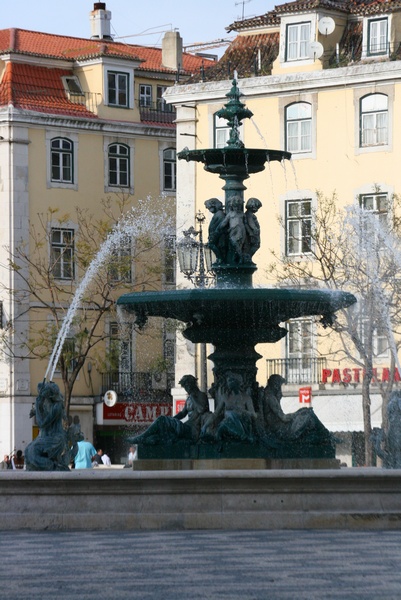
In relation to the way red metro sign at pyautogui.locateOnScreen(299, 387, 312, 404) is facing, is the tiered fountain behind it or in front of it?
in front

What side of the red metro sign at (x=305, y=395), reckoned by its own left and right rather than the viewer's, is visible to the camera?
front
